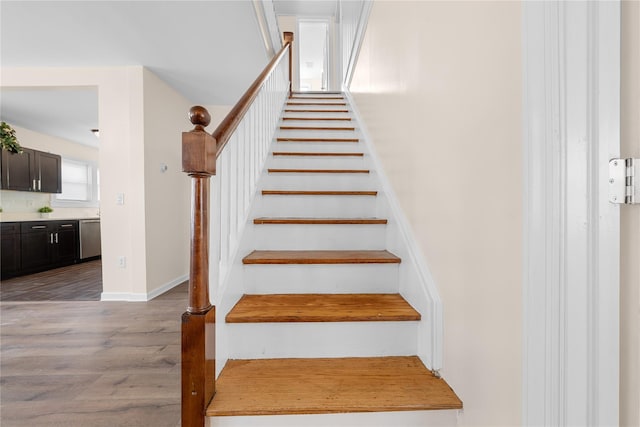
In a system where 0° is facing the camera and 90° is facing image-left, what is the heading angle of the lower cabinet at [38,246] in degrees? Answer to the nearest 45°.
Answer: approximately 315°

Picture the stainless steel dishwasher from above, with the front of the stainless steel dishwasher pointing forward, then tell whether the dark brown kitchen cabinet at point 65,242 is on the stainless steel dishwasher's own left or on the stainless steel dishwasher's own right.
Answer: on the stainless steel dishwasher's own right

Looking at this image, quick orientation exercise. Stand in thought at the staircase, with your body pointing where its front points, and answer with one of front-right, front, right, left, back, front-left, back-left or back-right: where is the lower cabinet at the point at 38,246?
back-right

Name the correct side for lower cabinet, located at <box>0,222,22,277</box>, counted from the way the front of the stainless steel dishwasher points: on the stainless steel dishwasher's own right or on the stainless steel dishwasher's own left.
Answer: on the stainless steel dishwasher's own right

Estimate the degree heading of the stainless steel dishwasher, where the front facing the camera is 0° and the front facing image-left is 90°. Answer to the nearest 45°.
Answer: approximately 315°

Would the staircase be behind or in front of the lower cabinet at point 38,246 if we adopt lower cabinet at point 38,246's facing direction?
in front

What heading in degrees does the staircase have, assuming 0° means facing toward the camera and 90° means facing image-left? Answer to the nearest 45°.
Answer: approximately 0°
